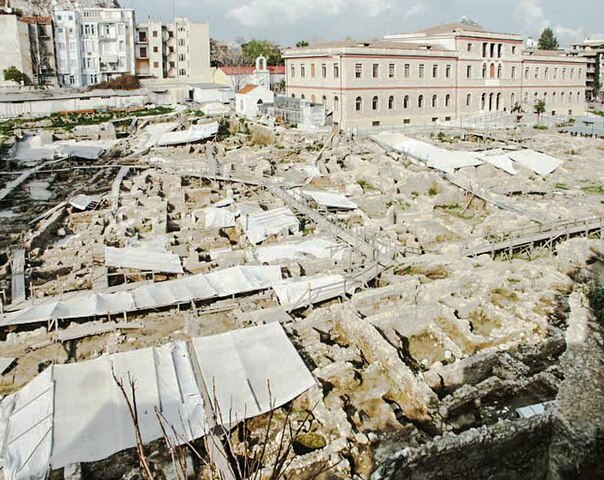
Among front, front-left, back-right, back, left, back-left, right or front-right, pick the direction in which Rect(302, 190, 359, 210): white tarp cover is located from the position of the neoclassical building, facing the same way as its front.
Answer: front-right

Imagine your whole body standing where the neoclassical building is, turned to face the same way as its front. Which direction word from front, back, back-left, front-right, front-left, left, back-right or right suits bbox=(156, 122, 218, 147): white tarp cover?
right

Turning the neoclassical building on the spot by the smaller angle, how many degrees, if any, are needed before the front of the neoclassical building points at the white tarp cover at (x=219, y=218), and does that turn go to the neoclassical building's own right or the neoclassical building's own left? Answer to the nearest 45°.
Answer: approximately 45° to the neoclassical building's own right

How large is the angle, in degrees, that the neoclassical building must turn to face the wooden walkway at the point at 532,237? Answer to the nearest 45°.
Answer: approximately 45° to its right

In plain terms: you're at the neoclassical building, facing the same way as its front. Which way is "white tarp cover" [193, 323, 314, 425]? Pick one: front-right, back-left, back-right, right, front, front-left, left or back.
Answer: front-right

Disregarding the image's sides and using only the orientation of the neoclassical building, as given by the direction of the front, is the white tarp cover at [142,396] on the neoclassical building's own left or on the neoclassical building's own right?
on the neoclassical building's own right

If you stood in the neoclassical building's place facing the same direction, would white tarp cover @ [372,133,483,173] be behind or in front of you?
in front

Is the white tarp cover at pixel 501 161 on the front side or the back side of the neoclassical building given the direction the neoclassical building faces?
on the front side

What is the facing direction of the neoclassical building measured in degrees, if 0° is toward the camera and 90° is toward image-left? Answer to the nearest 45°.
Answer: approximately 315°

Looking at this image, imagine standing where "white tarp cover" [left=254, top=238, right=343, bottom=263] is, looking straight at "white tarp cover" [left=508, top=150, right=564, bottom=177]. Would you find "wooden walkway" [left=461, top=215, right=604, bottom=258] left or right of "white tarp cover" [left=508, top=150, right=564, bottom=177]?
right

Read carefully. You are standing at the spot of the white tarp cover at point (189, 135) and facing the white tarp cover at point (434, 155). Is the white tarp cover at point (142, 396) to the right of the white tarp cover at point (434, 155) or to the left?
right

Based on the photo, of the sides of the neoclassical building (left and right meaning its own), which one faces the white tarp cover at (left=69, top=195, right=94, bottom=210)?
right

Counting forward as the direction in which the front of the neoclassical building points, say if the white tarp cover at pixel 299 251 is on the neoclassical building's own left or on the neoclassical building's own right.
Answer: on the neoclassical building's own right

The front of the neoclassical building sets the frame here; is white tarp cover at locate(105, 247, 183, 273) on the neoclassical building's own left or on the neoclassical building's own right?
on the neoclassical building's own right
